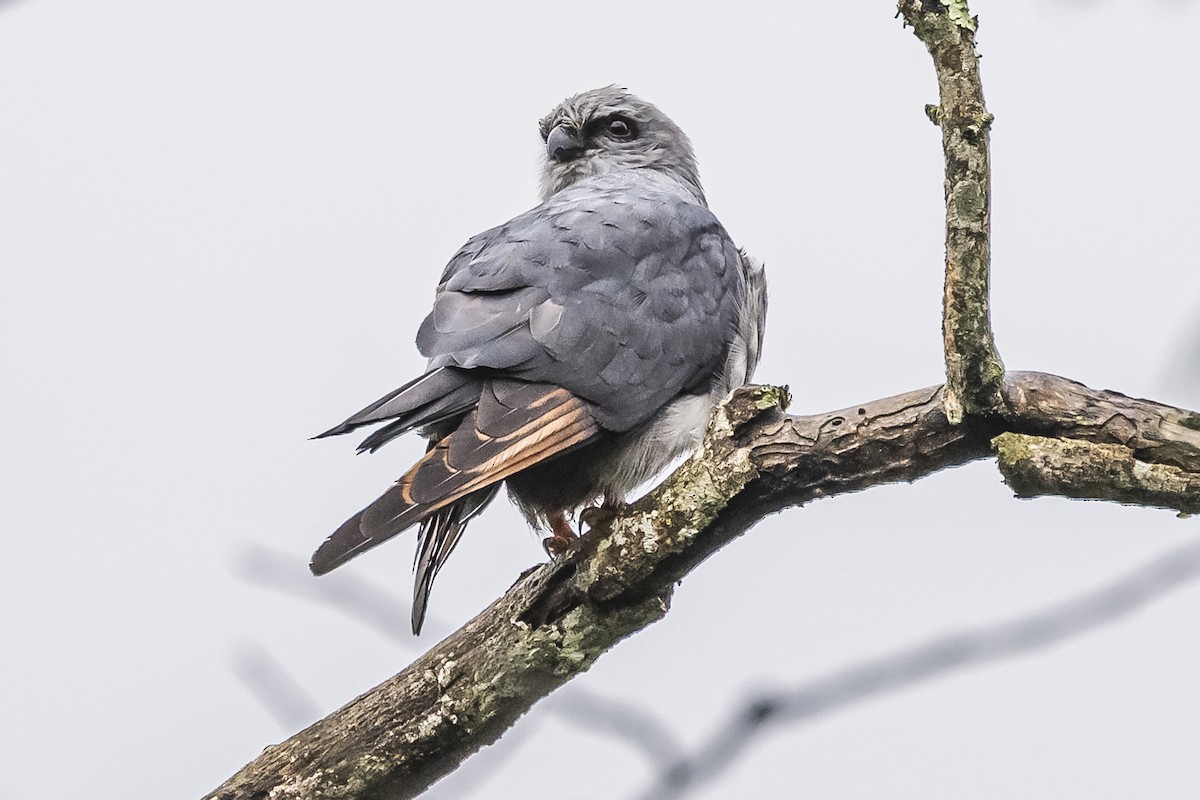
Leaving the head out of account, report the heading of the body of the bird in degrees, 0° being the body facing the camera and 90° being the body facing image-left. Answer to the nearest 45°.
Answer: approximately 225°
